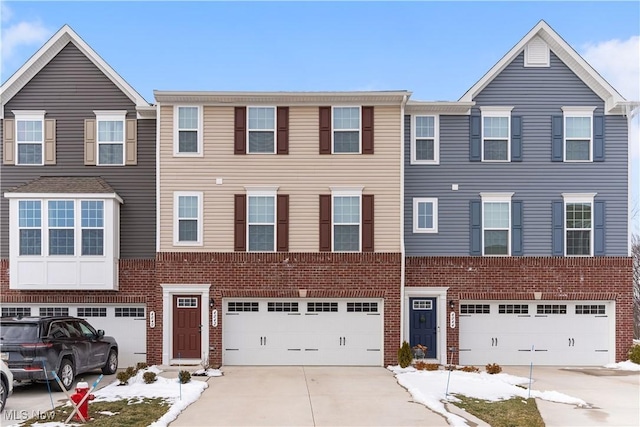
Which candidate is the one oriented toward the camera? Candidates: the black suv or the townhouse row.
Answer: the townhouse row

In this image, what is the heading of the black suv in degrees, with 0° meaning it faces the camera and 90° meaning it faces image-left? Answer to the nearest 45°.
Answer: approximately 225°

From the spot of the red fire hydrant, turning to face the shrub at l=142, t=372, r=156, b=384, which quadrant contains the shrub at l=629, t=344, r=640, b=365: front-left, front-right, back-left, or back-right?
front-right

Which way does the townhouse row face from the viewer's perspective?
toward the camera

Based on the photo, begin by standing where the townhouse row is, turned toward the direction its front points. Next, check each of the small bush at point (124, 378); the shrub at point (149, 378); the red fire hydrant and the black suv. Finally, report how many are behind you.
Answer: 0

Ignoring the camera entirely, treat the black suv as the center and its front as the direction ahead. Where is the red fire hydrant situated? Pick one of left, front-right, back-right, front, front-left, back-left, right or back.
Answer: back-right

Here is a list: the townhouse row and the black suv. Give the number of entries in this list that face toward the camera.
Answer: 1

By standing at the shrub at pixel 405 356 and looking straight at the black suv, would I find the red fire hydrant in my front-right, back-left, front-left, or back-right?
front-left

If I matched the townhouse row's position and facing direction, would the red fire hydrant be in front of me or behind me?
in front

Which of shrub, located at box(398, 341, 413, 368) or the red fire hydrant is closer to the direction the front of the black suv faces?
the shrub

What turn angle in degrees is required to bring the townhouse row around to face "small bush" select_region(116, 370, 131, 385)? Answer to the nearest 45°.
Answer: approximately 45° to its right
